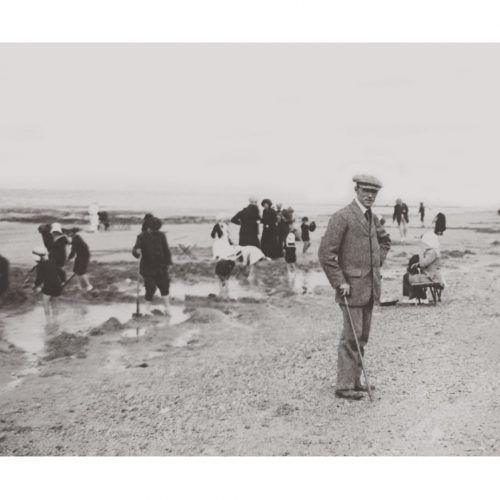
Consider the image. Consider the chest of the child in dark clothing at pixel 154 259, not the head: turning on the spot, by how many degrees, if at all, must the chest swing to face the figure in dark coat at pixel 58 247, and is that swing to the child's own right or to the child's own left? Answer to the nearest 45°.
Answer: approximately 90° to the child's own left

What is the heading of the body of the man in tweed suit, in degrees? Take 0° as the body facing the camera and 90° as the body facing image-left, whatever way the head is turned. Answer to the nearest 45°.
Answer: approximately 315°

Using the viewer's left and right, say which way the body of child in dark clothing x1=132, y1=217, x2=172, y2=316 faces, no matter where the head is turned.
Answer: facing away from the viewer

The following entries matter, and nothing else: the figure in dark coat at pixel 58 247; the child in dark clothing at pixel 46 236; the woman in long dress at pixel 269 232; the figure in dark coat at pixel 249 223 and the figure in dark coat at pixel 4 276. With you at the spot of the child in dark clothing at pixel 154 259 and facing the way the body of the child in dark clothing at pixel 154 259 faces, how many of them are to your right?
2
